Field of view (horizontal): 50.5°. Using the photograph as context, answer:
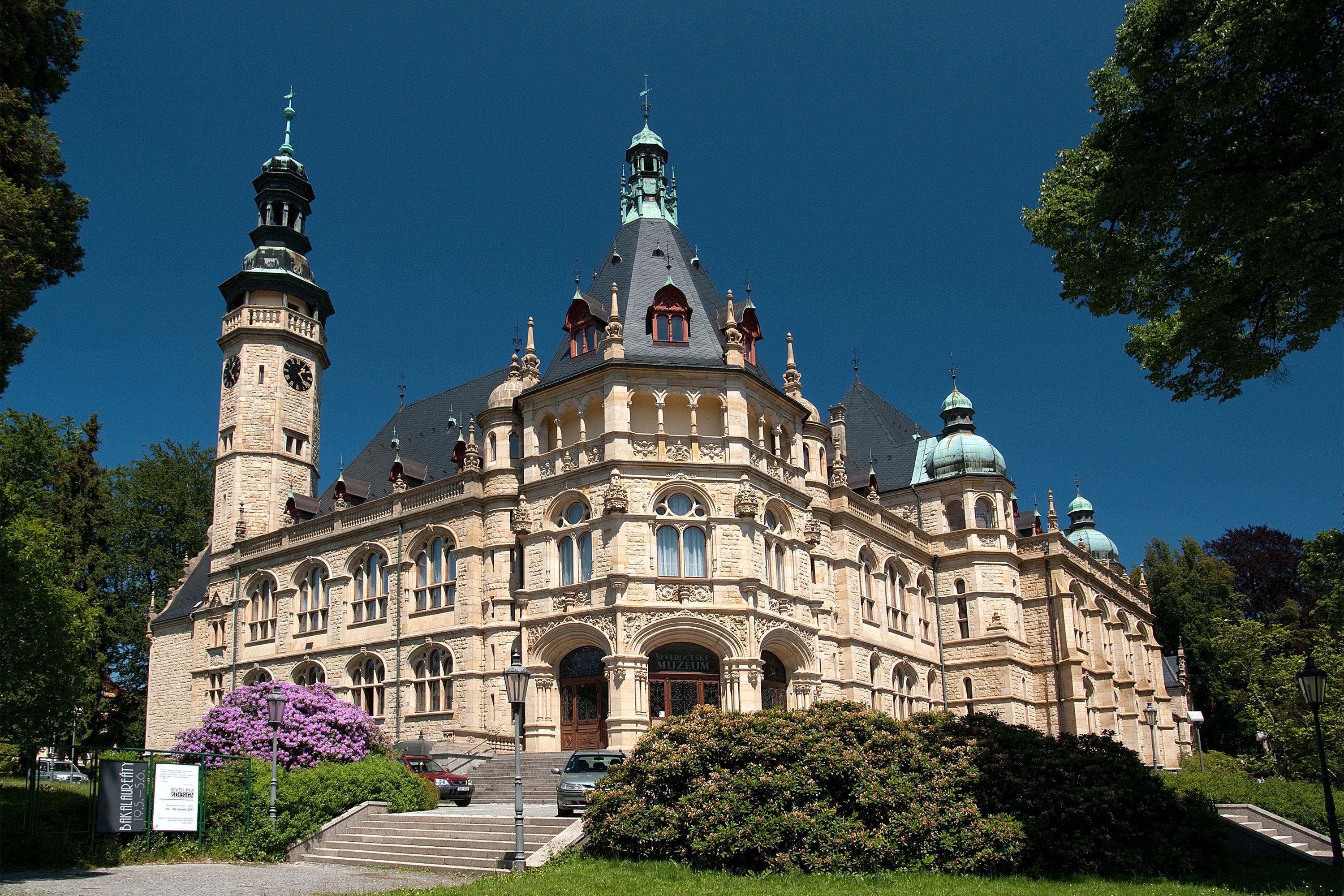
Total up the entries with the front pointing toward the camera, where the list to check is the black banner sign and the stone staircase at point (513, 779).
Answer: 2

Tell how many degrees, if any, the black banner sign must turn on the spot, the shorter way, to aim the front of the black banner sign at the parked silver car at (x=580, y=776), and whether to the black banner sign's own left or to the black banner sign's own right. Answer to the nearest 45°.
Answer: approximately 90° to the black banner sign's own left

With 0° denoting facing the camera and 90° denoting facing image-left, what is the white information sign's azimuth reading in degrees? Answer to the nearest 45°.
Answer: approximately 0°

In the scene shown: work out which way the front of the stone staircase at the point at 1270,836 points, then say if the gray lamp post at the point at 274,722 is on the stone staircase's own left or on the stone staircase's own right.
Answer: on the stone staircase's own right

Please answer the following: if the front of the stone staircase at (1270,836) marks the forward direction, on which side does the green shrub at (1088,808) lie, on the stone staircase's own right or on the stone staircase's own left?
on the stone staircase's own right

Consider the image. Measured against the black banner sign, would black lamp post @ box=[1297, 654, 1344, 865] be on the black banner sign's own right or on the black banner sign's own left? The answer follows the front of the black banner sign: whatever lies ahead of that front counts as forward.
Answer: on the black banner sign's own left

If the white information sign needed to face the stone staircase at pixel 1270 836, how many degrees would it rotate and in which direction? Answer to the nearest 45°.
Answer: approximately 90° to its left

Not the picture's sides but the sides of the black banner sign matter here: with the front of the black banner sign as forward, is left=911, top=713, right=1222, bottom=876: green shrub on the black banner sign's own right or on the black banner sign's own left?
on the black banner sign's own left
